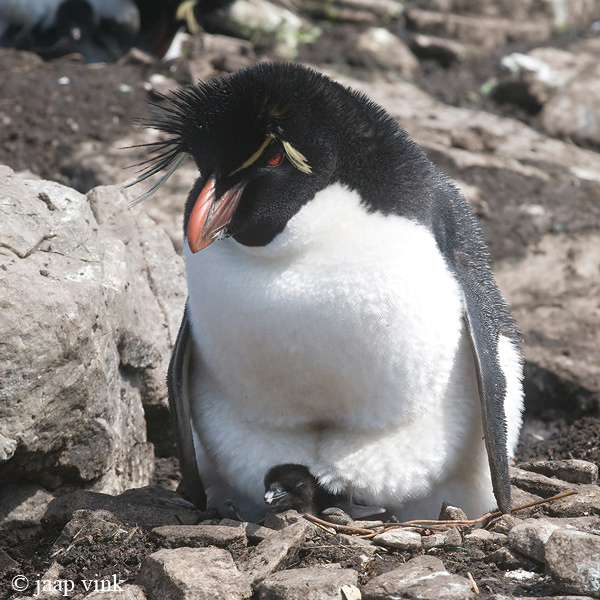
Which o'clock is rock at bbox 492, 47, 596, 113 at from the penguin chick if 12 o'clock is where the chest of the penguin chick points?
The rock is roughly at 5 o'clock from the penguin chick.

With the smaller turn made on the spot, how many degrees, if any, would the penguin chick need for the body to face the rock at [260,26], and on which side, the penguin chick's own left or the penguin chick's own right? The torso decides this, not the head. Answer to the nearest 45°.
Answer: approximately 135° to the penguin chick's own right

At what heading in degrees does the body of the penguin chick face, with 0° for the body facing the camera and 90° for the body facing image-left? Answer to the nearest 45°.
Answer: approximately 45°

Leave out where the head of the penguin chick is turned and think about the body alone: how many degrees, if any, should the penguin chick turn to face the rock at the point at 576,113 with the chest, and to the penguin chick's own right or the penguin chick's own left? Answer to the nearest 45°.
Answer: approximately 135° to the penguin chick's own right

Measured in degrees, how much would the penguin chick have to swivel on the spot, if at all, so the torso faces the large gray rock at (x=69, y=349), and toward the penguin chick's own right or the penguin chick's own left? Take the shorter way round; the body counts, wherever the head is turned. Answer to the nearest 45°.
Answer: approximately 45° to the penguin chick's own right

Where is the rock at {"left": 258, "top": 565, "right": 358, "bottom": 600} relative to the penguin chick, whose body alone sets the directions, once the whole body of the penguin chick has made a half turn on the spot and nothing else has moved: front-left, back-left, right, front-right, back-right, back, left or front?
back-right

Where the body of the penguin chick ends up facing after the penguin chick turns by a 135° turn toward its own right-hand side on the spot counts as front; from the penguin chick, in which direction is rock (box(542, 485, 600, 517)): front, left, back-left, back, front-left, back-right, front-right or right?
right

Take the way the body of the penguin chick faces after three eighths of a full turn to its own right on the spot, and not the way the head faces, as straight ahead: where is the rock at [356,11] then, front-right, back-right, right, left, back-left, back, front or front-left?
front

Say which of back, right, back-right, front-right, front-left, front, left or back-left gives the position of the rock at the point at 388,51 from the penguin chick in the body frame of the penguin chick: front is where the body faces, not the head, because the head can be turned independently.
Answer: back-right

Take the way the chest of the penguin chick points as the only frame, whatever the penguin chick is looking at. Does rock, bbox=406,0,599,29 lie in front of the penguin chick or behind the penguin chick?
behind

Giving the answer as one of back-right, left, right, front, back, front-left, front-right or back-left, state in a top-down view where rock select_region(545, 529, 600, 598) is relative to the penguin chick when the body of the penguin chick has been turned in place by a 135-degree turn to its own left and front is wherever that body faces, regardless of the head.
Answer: front-right

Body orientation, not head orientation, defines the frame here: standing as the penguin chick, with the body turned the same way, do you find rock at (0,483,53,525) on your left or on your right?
on your right
